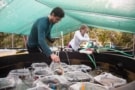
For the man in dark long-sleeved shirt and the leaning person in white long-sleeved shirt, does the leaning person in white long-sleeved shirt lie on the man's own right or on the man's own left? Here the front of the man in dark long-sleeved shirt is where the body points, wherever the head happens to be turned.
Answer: on the man's own left

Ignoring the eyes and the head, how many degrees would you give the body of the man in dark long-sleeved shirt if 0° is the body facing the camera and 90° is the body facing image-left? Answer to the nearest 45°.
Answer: approximately 270°
